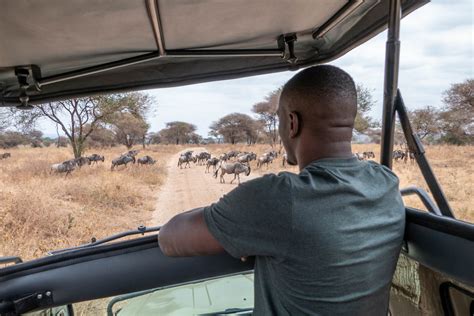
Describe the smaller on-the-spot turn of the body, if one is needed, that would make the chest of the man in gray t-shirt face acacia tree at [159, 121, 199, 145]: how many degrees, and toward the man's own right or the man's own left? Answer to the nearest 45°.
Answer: approximately 45° to the man's own right

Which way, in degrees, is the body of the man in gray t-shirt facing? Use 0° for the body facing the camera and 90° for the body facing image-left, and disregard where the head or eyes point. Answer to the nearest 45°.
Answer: approximately 135°

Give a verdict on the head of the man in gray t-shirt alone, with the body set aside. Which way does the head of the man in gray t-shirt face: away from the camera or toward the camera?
away from the camera

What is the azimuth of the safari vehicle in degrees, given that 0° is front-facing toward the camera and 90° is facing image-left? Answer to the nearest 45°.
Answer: approximately 180°

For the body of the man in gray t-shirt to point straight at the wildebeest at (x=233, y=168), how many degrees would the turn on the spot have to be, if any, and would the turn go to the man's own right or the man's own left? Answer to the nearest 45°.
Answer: approximately 45° to the man's own right
